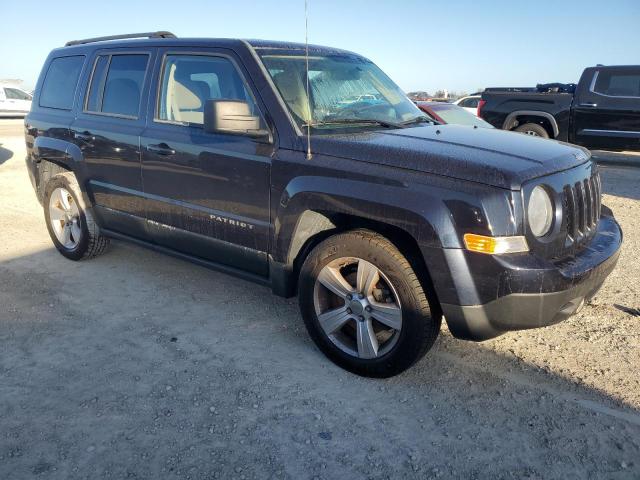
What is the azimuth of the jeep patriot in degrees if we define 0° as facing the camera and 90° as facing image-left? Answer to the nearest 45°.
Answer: approximately 315°

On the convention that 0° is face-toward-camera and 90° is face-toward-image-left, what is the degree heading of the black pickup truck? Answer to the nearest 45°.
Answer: approximately 270°

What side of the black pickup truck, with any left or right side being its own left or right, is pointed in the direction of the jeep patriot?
right

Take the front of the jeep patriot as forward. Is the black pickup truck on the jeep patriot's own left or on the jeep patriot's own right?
on the jeep patriot's own left

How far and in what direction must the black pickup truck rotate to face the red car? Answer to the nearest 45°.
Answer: approximately 135° to its right

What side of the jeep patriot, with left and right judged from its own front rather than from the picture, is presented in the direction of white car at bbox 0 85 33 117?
back

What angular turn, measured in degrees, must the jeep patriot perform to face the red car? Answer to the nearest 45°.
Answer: approximately 135° to its left

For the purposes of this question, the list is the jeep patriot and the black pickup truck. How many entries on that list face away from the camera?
0
